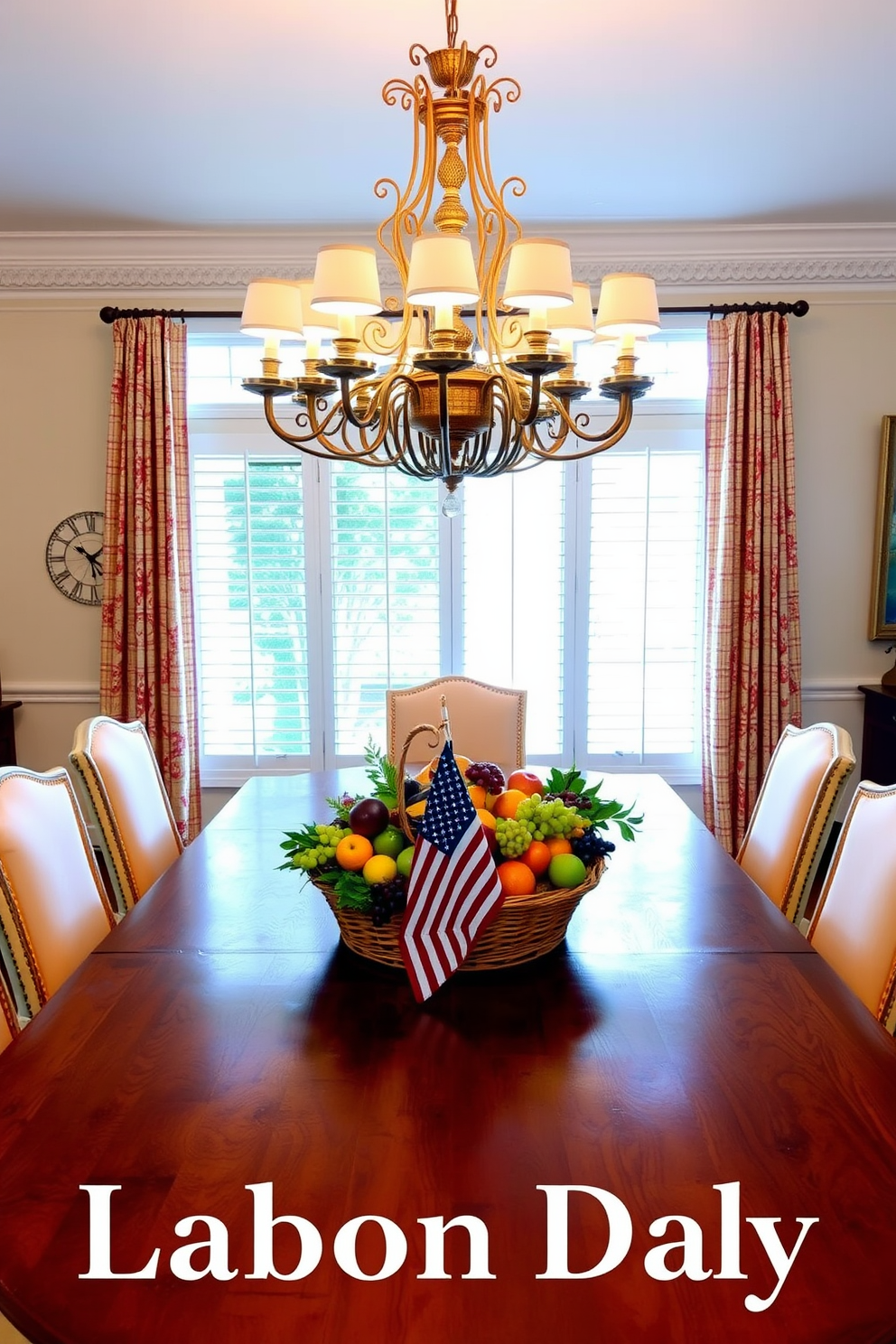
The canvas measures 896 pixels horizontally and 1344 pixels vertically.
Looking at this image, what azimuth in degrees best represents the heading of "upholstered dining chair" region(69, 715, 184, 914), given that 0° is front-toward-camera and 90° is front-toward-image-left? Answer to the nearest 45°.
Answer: approximately 315°

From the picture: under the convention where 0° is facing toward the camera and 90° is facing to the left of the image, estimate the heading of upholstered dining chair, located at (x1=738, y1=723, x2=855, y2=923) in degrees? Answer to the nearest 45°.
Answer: approximately 45°

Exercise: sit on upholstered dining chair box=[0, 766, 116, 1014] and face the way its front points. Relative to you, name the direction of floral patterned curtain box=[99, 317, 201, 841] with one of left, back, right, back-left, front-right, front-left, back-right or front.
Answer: back-left

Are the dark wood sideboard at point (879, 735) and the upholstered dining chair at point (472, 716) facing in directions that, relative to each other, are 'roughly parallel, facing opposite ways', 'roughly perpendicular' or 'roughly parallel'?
roughly perpendicular

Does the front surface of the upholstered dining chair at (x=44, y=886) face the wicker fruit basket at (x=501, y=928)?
yes

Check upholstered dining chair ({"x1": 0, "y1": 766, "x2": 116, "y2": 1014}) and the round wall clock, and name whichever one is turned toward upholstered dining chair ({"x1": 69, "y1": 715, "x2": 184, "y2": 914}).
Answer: the round wall clock

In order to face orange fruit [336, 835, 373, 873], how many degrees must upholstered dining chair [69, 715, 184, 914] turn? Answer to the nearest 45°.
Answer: approximately 45° to its right

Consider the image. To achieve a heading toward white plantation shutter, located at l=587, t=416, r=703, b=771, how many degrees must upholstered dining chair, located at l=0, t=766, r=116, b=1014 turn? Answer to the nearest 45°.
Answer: approximately 90° to its left

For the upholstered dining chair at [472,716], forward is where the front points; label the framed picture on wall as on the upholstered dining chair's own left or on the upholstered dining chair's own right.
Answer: on the upholstered dining chair's own left
